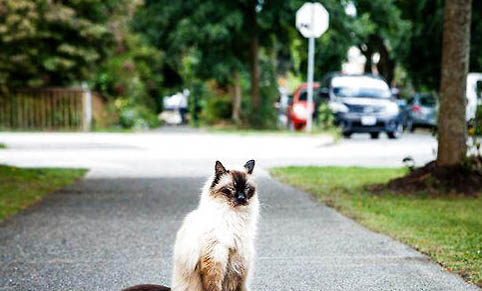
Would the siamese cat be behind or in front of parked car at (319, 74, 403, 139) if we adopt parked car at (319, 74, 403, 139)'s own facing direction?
in front

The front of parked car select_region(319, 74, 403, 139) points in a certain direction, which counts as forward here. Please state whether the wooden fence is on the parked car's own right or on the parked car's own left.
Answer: on the parked car's own right

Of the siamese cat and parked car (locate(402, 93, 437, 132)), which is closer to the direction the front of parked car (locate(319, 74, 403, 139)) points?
the siamese cat

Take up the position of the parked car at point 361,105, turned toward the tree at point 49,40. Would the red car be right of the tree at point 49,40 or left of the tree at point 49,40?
right

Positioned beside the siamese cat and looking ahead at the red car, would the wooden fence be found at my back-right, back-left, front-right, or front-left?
front-left

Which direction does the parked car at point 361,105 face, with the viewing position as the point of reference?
facing the viewer

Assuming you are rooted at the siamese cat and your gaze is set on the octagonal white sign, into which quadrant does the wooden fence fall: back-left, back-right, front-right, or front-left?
front-left

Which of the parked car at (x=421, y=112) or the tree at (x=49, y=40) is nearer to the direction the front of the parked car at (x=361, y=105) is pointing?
the tree

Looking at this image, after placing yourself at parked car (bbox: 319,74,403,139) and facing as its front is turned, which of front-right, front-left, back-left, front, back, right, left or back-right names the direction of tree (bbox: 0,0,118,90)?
right

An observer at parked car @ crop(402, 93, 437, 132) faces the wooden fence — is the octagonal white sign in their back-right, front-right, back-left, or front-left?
front-left

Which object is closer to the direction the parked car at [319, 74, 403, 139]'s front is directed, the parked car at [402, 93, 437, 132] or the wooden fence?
the wooden fence
